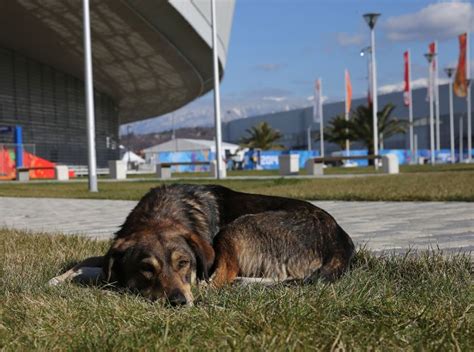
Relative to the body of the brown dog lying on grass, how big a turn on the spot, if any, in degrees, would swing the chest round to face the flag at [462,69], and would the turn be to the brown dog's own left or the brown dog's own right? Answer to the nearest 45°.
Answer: approximately 180°

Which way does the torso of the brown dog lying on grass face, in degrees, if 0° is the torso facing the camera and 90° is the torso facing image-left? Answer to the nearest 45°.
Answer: approximately 45°
